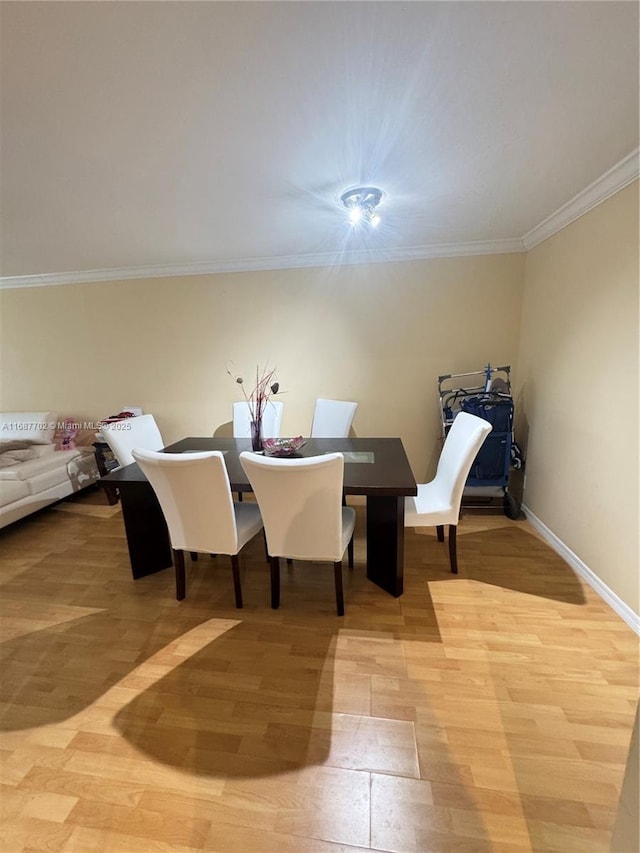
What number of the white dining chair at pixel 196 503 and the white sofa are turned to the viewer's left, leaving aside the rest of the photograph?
0

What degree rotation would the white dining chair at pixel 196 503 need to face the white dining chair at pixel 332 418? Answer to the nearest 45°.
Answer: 0° — it already faces it

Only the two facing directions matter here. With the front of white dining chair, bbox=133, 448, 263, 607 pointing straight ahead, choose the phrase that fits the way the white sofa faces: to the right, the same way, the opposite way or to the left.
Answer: to the right

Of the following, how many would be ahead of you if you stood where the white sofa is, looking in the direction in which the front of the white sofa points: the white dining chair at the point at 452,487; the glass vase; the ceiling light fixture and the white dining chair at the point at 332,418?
4

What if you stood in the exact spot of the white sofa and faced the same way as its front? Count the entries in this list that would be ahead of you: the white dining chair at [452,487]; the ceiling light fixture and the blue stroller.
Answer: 3

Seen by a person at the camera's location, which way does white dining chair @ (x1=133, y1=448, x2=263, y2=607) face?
facing away from the viewer and to the right of the viewer

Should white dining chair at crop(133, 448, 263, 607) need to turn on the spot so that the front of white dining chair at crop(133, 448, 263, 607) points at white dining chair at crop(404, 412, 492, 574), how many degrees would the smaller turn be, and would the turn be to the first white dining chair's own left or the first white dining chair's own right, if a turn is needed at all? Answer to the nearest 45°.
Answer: approximately 45° to the first white dining chair's own right

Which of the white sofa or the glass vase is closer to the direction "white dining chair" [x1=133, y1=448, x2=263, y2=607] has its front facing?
the glass vase

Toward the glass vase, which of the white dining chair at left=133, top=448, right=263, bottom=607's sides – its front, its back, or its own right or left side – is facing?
front

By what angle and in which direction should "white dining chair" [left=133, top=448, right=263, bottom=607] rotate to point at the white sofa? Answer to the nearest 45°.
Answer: approximately 90° to its left

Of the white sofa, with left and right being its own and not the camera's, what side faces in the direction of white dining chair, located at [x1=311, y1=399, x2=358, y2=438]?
front
